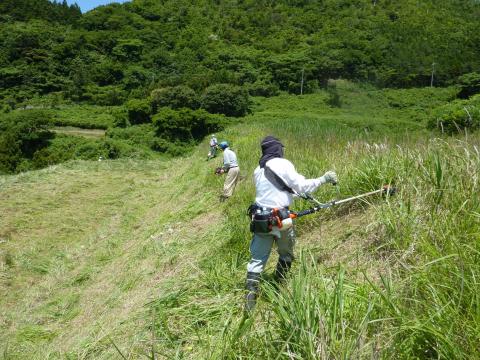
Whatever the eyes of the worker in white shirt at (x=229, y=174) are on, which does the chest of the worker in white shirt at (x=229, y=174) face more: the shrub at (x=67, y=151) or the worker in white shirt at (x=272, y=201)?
the shrub

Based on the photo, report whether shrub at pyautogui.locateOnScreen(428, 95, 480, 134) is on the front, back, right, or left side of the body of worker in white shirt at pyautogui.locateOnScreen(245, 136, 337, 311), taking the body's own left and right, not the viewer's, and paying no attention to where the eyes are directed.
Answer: front

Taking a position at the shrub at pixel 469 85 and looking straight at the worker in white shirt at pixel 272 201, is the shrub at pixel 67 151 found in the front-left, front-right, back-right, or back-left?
front-right

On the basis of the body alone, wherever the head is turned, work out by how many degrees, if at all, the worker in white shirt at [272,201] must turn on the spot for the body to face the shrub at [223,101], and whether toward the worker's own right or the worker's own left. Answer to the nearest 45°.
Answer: approximately 45° to the worker's own left

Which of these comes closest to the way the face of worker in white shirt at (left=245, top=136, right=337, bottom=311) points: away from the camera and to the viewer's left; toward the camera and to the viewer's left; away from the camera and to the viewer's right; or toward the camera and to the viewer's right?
away from the camera and to the viewer's right

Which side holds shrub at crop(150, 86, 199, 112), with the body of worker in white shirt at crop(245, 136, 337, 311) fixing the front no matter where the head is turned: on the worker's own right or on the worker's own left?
on the worker's own left

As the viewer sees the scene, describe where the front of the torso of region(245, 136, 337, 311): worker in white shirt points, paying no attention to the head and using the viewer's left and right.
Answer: facing away from the viewer and to the right of the viewer

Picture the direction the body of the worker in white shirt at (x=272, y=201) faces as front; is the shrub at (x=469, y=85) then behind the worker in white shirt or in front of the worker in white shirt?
in front
